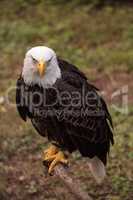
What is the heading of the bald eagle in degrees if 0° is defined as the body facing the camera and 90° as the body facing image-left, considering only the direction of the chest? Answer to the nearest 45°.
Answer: approximately 45°
